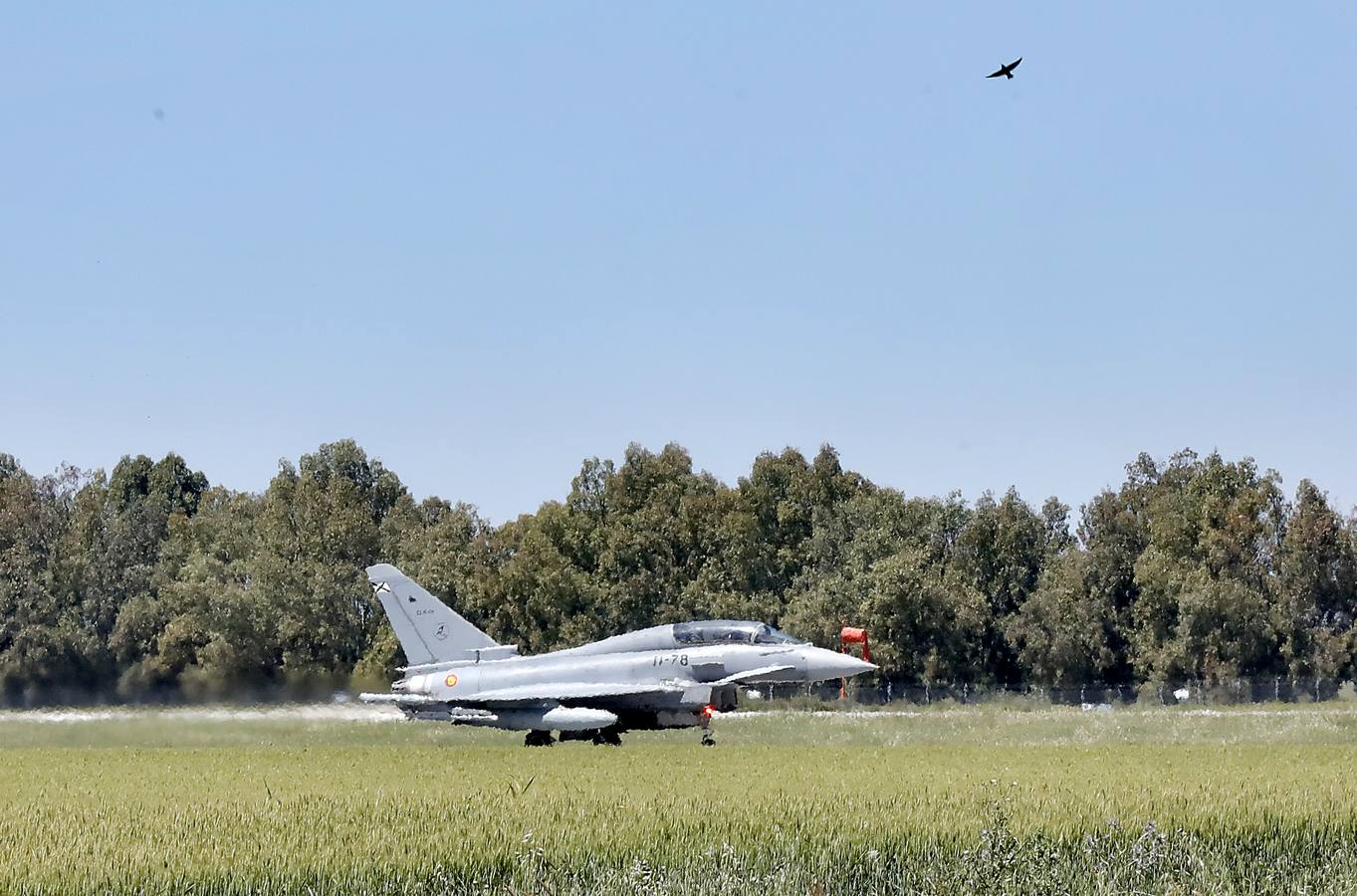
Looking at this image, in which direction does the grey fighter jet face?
to the viewer's right
